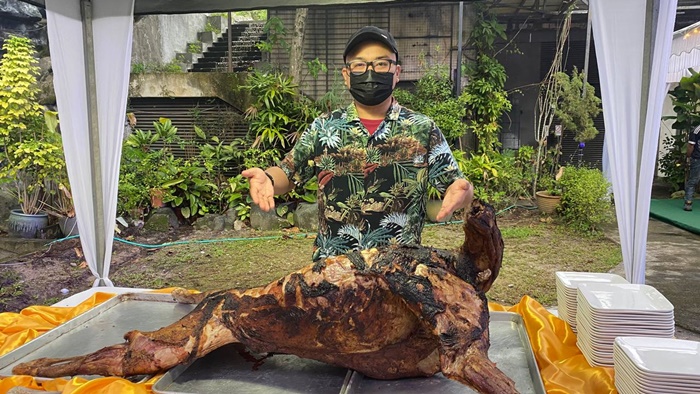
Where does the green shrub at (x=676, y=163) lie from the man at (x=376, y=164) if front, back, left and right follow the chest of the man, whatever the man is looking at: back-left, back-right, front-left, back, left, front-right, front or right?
back-left

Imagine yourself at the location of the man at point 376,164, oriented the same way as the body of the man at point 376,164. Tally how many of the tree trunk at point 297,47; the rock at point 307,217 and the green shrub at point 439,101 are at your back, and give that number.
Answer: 3

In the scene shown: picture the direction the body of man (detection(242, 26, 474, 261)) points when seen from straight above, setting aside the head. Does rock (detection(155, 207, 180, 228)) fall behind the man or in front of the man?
behind

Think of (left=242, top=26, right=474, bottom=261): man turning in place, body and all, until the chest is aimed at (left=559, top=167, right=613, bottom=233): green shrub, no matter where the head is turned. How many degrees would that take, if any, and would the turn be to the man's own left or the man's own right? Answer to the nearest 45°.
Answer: approximately 135° to the man's own left

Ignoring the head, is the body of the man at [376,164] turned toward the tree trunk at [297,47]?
no

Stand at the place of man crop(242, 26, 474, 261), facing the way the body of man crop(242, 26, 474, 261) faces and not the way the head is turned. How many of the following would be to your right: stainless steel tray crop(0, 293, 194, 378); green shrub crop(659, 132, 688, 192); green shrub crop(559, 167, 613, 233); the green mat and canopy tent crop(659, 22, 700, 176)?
1

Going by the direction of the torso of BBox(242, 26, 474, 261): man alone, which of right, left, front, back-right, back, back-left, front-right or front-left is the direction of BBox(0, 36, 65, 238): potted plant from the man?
back-right

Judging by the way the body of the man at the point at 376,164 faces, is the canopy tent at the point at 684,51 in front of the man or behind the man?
behind

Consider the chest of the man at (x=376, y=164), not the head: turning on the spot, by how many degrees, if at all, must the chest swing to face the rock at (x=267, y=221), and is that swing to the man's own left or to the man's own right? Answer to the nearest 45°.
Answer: approximately 180°

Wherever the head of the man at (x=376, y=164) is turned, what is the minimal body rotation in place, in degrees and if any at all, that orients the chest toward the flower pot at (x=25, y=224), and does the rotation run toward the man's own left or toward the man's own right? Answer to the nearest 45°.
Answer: approximately 135° to the man's own right

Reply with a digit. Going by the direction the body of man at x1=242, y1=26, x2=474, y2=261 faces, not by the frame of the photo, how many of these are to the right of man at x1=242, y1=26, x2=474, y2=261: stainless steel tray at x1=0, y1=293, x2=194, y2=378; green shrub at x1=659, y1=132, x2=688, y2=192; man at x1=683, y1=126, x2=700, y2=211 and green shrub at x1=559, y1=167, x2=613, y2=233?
1

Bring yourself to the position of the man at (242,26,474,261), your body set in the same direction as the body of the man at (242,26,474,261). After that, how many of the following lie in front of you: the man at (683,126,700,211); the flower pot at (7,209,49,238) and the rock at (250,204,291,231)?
0

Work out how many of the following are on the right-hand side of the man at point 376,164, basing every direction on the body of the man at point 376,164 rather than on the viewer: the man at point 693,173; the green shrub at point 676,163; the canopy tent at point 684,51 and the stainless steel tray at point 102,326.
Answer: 1

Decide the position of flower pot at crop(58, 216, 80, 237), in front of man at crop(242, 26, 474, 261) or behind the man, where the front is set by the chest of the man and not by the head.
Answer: behind

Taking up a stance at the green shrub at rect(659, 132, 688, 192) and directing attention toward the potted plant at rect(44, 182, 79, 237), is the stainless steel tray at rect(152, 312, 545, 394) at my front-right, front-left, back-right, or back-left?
front-left

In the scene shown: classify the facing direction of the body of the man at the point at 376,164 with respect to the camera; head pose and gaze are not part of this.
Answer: toward the camera

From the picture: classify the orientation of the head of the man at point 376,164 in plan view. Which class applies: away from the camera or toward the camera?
toward the camera

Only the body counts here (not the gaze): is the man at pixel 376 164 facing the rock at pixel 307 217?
no
